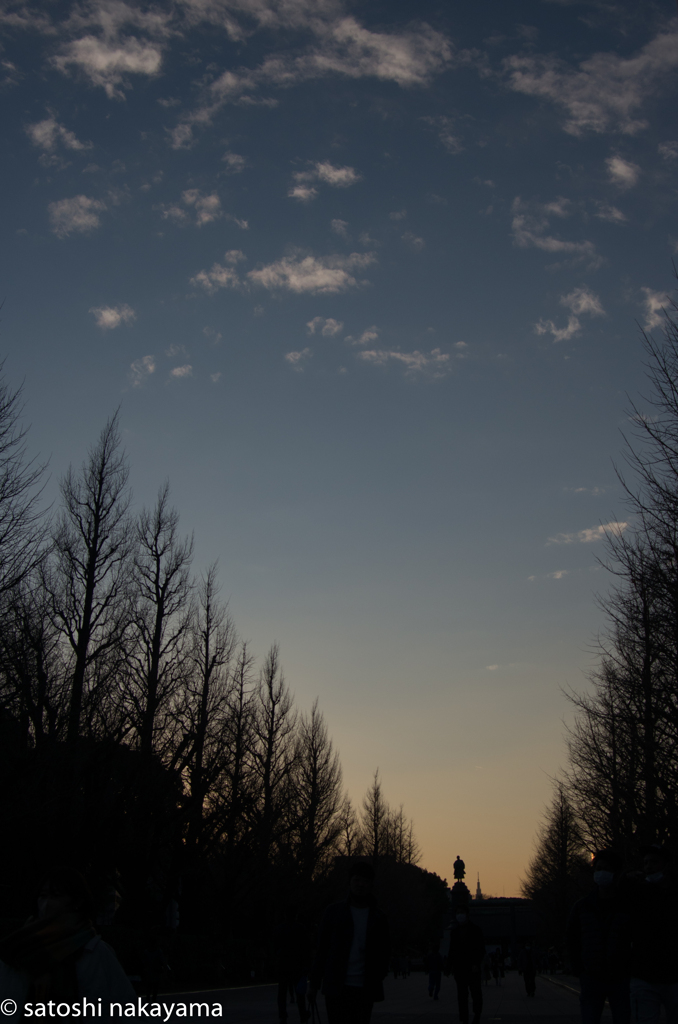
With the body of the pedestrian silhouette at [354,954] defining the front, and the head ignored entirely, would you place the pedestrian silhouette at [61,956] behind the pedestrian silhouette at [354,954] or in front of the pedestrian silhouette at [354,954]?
in front

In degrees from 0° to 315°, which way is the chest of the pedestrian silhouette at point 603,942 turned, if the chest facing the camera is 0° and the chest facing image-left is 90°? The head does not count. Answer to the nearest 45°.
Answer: approximately 0°

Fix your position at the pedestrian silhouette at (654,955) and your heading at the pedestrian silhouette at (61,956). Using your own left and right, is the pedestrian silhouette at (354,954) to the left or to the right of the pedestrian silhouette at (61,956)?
right

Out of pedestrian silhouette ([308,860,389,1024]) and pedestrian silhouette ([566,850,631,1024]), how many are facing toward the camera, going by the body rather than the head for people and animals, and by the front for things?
2

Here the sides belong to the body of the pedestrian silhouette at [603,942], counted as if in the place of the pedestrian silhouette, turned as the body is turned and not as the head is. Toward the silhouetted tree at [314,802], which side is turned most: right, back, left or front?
back

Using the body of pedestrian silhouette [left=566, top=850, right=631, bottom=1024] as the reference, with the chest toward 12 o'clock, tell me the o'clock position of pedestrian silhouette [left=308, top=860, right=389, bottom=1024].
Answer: pedestrian silhouette [left=308, top=860, right=389, bottom=1024] is roughly at 2 o'clock from pedestrian silhouette [left=566, top=850, right=631, bottom=1024].

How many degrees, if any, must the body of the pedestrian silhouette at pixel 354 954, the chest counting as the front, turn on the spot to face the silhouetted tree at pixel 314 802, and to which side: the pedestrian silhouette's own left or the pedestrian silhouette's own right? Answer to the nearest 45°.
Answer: approximately 180°

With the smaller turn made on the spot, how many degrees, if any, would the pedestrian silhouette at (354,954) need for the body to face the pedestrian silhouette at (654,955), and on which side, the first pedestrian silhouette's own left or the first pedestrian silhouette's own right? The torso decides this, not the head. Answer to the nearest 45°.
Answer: approximately 90° to the first pedestrian silhouette's own left

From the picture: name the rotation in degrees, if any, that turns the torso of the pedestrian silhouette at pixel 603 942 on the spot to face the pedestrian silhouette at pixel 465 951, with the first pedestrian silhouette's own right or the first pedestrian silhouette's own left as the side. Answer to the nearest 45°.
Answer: approximately 180°

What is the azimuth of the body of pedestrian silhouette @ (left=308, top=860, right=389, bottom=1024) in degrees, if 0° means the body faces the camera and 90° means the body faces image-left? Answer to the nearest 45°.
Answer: approximately 0°
